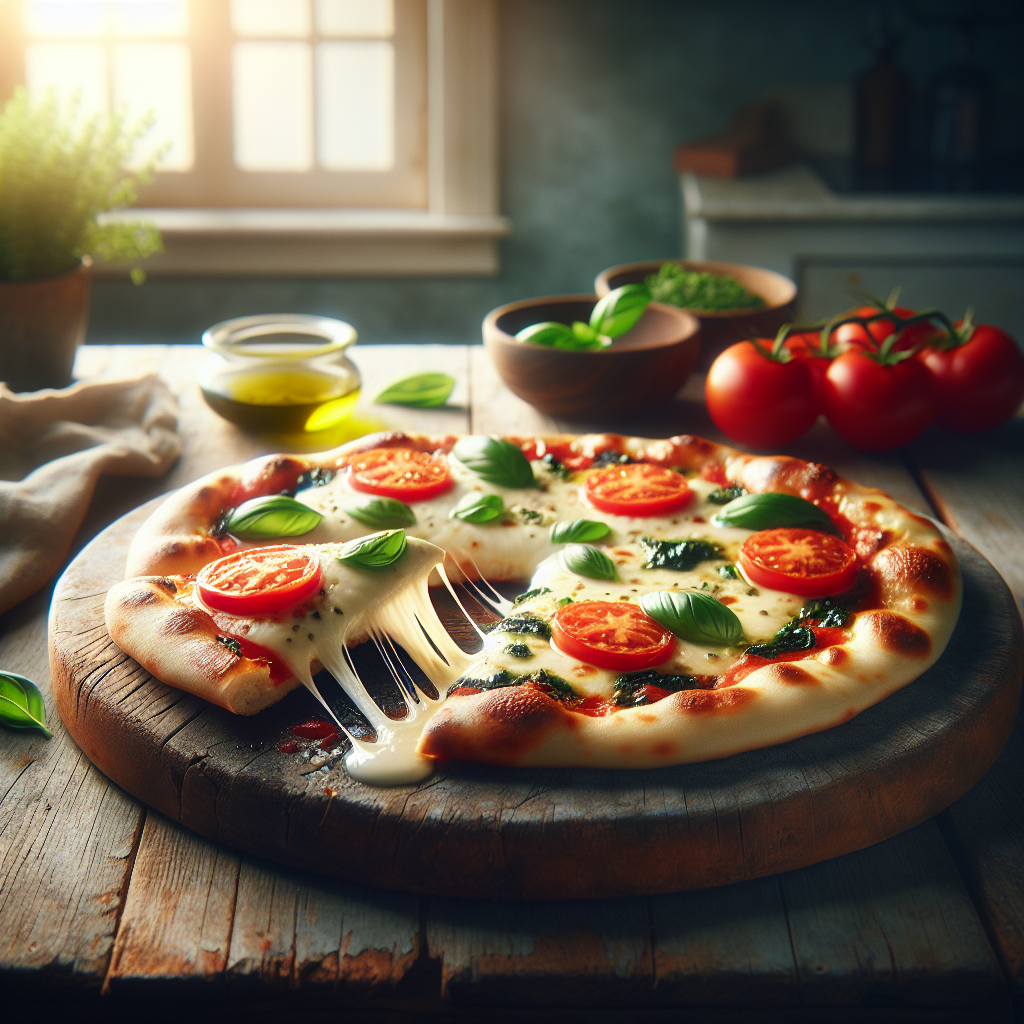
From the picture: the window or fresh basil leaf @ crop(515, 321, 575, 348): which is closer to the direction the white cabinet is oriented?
the fresh basil leaf

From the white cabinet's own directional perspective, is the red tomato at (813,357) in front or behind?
in front

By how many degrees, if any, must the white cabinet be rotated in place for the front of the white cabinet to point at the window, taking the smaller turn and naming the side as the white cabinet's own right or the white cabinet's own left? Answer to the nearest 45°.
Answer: approximately 90° to the white cabinet's own right

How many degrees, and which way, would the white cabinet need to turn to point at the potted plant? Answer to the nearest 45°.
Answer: approximately 45° to its right

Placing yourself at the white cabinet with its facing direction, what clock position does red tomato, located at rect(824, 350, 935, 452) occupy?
The red tomato is roughly at 12 o'clock from the white cabinet.

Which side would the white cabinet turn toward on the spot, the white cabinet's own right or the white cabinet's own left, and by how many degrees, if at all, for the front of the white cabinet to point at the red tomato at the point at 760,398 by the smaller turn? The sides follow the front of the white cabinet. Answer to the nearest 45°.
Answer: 0° — it already faces it

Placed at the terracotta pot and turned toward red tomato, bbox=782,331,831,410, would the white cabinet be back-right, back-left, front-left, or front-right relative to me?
front-left

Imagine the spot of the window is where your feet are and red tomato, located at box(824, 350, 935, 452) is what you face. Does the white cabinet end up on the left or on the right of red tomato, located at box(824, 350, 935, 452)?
left

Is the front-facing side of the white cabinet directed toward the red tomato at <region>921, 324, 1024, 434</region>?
yes

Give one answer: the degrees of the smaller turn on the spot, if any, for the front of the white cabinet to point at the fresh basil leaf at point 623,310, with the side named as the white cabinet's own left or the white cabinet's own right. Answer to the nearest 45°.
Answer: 0° — it already faces it

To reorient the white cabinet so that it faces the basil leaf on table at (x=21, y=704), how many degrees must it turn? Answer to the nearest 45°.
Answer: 0° — it already faces it

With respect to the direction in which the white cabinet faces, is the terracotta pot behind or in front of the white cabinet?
in front

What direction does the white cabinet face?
toward the camera

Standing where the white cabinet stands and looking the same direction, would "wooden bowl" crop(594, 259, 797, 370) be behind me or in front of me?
in front
